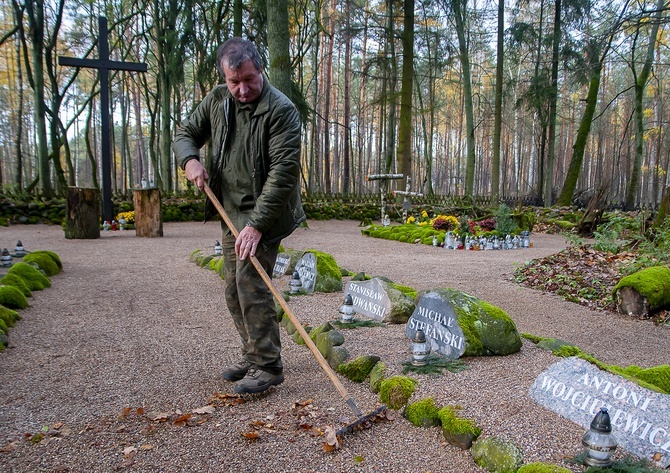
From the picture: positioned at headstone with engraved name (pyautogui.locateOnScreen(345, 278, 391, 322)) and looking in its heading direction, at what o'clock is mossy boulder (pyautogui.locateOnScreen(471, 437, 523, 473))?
The mossy boulder is roughly at 10 o'clock from the headstone with engraved name.

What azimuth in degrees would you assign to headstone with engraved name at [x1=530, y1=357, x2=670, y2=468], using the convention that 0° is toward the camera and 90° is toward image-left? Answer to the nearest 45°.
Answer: approximately 45°

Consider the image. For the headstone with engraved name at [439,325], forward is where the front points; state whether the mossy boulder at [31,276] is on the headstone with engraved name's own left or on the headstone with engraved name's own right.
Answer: on the headstone with engraved name's own right

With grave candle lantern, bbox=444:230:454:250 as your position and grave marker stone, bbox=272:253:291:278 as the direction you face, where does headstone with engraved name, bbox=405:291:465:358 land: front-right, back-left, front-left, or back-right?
front-left

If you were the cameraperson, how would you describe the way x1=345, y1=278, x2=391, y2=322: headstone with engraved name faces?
facing the viewer and to the left of the viewer

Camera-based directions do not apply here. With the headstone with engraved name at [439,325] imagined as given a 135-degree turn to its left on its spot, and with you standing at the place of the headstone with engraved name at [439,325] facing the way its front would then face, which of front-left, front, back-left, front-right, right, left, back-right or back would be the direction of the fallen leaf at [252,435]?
back-right

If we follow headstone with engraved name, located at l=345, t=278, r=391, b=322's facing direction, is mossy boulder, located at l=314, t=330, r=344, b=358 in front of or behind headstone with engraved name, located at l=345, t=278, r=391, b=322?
in front

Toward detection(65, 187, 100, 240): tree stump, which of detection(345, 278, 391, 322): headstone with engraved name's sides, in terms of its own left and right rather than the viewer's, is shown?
right

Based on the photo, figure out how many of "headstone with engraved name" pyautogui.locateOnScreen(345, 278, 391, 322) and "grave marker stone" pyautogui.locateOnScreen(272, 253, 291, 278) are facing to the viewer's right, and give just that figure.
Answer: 0

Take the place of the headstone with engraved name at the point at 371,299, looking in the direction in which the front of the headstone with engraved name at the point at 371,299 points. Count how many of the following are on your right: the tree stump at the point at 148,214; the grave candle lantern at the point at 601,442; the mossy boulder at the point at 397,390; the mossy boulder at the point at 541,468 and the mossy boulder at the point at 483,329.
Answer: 1

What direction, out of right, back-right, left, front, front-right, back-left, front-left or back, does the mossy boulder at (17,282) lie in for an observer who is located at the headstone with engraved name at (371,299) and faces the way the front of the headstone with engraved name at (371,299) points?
front-right

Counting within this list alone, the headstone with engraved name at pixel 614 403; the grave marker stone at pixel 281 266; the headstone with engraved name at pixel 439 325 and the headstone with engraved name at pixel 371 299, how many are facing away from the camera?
0

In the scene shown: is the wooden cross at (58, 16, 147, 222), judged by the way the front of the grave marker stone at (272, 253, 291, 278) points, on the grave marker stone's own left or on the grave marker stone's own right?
on the grave marker stone's own right

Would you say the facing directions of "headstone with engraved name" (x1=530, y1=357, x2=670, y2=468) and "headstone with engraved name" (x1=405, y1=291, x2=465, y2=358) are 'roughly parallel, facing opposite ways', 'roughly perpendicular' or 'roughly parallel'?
roughly parallel
